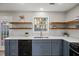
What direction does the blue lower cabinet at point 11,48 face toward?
toward the camera
